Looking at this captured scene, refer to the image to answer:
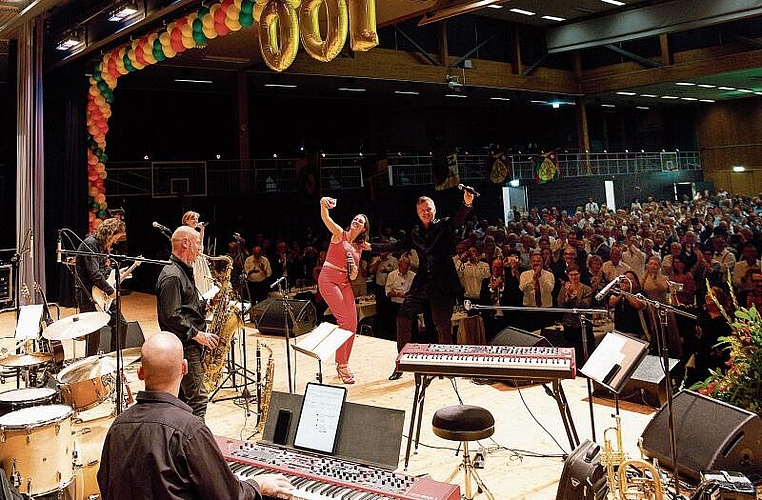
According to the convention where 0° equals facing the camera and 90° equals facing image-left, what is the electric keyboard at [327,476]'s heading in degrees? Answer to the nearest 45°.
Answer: approximately 45°

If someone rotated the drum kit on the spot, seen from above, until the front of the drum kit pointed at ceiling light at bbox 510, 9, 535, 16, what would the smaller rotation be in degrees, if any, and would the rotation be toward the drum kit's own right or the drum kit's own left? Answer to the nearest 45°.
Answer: approximately 45° to the drum kit's own left

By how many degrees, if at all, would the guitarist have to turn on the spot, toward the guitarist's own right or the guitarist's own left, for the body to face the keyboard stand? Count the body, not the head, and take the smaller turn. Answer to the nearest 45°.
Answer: approximately 45° to the guitarist's own right

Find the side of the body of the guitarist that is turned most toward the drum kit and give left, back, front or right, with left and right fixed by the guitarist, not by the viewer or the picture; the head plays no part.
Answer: right

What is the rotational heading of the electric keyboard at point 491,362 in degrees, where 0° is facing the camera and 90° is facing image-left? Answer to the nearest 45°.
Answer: approximately 0°

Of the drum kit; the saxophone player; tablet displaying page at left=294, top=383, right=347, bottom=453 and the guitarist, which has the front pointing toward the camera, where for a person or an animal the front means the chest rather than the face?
the tablet displaying page

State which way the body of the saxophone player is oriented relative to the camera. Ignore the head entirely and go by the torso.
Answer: to the viewer's right

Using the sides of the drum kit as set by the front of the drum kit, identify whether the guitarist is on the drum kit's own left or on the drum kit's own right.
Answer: on the drum kit's own left

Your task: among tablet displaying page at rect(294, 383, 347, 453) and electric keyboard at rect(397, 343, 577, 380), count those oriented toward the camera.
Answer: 2

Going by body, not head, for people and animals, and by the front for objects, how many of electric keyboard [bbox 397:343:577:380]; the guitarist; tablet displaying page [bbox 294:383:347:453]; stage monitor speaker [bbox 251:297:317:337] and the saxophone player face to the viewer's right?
2

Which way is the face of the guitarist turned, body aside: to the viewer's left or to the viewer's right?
to the viewer's right

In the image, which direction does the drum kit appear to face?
to the viewer's right
